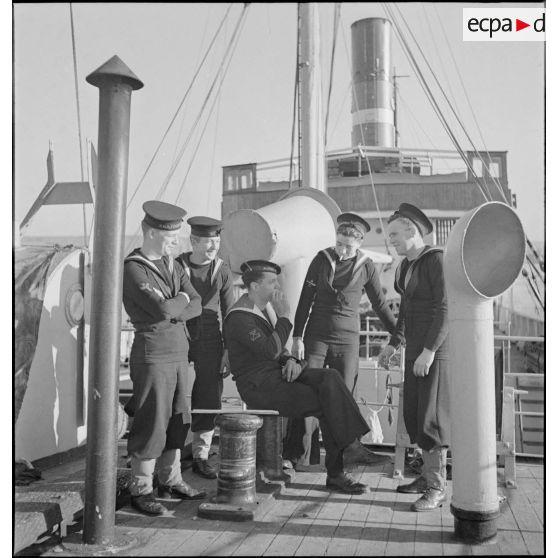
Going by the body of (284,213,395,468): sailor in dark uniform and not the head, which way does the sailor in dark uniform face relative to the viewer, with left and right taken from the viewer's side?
facing the viewer

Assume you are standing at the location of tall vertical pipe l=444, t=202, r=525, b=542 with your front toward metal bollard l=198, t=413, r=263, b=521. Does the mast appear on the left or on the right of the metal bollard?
right

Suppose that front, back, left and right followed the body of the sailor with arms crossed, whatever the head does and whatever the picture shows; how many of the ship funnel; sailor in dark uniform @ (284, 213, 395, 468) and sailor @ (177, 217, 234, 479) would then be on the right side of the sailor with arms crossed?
0

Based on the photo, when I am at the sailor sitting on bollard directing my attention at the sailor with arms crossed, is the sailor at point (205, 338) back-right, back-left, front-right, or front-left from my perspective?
front-right

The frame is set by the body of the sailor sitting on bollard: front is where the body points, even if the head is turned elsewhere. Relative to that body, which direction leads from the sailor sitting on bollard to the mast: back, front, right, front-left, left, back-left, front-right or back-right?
left

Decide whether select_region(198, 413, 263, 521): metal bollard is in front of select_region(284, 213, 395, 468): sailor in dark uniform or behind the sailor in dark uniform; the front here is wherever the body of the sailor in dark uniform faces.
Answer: in front

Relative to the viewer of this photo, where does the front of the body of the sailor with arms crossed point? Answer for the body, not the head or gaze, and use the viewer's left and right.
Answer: facing the viewer and to the right of the viewer

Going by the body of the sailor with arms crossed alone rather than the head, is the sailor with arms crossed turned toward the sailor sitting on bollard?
no

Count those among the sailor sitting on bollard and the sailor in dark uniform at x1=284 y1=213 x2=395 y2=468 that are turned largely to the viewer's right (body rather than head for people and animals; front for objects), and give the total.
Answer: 1

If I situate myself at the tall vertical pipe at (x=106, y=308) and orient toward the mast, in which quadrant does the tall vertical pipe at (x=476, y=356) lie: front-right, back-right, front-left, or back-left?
front-right

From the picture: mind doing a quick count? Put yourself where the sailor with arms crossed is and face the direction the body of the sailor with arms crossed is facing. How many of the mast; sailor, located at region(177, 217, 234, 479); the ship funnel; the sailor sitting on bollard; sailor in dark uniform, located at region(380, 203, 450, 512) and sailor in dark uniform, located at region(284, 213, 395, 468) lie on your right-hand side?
0

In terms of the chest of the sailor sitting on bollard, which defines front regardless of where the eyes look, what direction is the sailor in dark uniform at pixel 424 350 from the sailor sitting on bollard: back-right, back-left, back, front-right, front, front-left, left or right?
front

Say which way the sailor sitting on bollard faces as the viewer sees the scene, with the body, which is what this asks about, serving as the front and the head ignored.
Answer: to the viewer's right

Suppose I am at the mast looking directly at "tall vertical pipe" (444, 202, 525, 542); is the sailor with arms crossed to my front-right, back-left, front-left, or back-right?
front-right

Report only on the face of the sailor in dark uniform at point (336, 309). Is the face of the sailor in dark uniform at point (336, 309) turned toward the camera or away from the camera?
toward the camera

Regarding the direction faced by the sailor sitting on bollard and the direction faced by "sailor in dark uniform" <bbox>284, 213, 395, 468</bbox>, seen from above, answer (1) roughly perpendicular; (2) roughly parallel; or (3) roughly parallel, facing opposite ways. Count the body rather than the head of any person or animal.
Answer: roughly perpendicular

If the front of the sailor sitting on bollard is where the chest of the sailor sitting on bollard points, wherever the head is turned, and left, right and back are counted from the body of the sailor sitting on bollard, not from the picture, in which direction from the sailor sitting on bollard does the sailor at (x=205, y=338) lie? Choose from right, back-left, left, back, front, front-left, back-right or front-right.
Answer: back-left

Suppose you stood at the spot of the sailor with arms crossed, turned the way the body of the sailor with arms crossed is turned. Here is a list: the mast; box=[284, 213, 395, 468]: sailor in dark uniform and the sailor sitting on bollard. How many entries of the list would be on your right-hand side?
0
